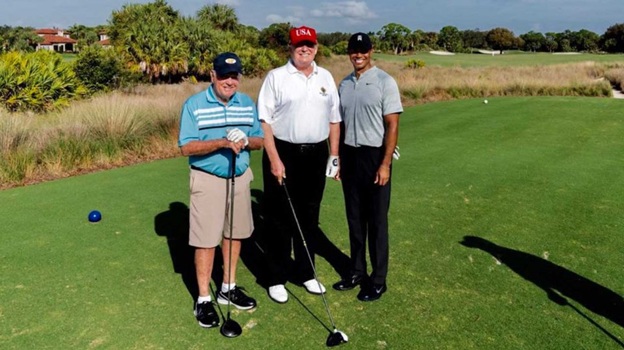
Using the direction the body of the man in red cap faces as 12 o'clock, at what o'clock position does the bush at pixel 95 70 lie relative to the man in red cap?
The bush is roughly at 5 o'clock from the man in red cap.

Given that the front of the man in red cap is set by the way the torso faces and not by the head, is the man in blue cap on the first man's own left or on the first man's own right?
on the first man's own right

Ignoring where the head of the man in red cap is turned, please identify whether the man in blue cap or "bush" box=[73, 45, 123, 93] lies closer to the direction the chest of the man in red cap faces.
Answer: the man in blue cap

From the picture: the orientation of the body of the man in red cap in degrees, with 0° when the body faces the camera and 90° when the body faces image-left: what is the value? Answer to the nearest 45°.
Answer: approximately 0°

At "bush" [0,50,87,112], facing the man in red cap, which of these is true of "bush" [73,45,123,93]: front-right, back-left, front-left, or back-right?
back-left

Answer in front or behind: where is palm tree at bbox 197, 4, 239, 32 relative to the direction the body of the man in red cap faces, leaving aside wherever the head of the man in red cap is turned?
behind

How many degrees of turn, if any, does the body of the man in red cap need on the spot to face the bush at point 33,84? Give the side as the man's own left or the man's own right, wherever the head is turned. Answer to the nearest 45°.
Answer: approximately 135° to the man's own right
